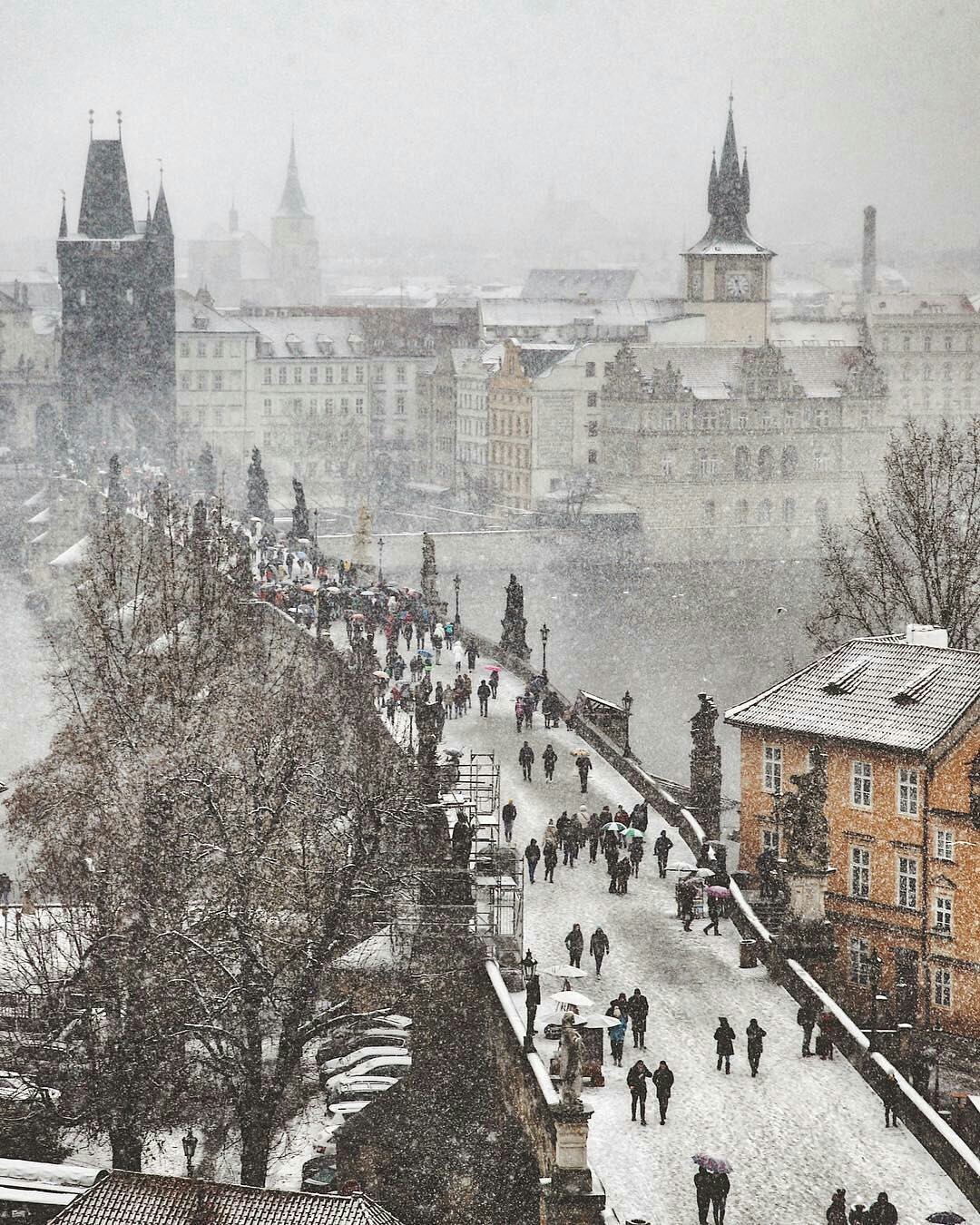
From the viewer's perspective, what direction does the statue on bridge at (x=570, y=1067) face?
to the viewer's right

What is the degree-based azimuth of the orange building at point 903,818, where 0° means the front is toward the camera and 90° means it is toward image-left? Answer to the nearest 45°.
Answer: approximately 45°

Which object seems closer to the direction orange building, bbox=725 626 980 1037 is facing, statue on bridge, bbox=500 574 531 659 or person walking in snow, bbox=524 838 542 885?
the person walking in snow

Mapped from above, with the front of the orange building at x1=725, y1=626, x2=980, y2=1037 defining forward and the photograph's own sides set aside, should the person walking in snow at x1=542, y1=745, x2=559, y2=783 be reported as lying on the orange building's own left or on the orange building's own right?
on the orange building's own right

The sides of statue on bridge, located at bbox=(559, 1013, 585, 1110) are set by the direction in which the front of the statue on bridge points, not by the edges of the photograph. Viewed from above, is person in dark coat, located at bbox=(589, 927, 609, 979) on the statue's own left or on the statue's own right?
on the statue's own left

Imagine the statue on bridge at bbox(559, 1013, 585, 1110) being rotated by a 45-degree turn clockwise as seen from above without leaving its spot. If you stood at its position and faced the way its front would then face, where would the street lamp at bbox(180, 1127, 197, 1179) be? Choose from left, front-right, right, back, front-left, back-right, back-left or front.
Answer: back

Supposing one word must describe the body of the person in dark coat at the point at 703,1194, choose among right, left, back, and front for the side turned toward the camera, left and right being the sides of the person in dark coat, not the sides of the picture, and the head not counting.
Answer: back
